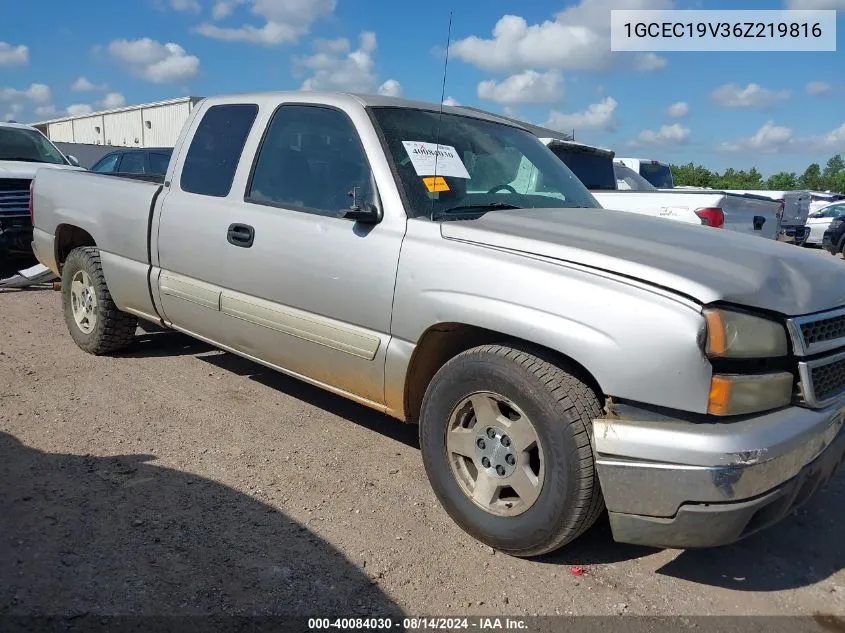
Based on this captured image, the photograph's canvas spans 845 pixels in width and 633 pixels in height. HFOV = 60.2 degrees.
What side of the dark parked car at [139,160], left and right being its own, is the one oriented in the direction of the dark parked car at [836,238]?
back

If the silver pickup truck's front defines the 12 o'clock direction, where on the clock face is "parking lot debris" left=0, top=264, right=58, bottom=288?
The parking lot debris is roughly at 6 o'clock from the silver pickup truck.

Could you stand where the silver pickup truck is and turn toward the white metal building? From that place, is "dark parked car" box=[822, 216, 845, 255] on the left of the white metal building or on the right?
right

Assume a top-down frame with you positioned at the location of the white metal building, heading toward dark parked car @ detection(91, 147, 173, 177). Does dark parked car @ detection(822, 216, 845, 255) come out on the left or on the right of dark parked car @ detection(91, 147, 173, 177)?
left

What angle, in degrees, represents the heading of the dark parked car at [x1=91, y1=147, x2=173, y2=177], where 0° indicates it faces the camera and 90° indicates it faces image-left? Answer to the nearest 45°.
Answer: approximately 90°

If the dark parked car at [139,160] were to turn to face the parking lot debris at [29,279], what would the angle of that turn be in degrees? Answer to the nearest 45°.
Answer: approximately 90° to its left

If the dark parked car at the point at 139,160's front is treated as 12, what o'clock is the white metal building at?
The white metal building is roughly at 3 o'clock from the dark parked car.

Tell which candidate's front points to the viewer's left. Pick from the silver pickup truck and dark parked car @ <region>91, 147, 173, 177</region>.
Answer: the dark parked car

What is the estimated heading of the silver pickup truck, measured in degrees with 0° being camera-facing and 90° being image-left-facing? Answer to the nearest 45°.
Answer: approximately 315°

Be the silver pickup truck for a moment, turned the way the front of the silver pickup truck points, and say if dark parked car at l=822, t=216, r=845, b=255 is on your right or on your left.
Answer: on your left

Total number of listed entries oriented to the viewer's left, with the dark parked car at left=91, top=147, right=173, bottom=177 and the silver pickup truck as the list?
1

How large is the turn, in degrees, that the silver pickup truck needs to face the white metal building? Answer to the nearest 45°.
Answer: approximately 180°

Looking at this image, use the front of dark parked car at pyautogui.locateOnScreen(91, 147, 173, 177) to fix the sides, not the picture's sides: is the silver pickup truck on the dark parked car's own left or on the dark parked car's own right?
on the dark parked car's own left
